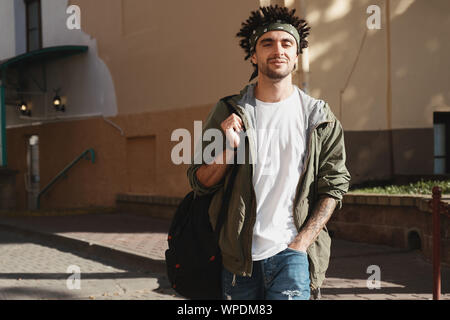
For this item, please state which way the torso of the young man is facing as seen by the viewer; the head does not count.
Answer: toward the camera

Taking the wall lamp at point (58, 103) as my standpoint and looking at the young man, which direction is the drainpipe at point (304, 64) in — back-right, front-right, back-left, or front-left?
front-left

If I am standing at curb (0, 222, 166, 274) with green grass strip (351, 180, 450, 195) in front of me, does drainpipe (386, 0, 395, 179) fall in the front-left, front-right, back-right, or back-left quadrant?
front-left

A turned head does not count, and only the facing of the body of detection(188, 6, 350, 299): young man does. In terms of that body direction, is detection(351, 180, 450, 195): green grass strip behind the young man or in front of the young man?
behind

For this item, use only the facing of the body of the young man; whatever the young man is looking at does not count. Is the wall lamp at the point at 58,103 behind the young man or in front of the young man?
behind

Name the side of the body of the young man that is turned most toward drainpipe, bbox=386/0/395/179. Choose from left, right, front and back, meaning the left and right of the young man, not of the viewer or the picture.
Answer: back

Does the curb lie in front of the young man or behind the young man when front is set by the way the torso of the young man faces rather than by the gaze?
behind

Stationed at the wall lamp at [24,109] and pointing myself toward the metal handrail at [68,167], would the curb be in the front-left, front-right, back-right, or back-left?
front-right

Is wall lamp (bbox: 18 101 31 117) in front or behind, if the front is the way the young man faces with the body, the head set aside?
behind

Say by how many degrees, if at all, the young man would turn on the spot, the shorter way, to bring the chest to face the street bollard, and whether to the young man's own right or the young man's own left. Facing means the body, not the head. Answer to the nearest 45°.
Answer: approximately 135° to the young man's own left
